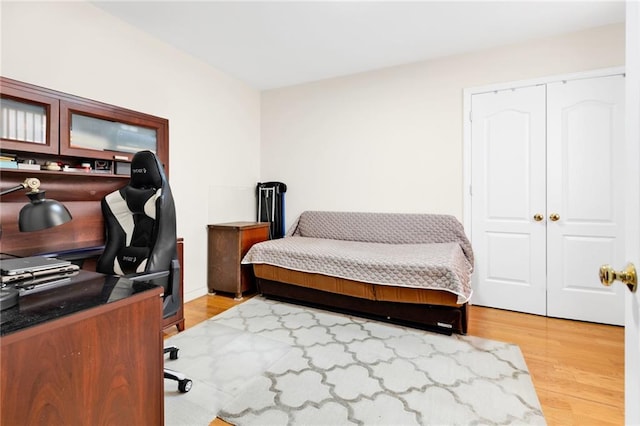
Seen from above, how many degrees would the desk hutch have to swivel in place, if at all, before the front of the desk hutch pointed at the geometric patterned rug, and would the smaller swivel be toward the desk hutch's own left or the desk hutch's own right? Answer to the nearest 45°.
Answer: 0° — it already faces it

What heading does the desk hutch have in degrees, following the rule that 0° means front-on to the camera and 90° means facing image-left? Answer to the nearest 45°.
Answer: approximately 315°

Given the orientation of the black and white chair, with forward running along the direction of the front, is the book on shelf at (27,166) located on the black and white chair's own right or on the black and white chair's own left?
on the black and white chair's own right

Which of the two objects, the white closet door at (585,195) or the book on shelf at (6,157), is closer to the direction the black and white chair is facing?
the book on shelf

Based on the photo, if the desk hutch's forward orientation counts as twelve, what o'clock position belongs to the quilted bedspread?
The quilted bedspread is roughly at 11 o'clock from the desk hutch.

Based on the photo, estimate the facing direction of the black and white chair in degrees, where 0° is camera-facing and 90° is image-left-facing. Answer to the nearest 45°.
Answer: approximately 45°

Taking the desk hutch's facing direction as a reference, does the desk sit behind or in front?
in front
